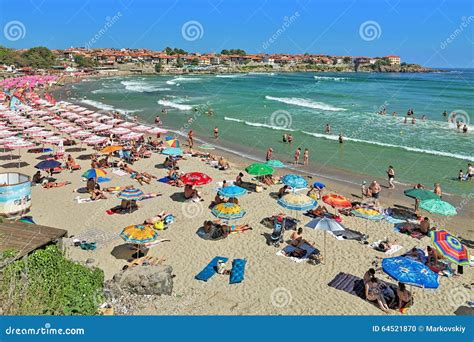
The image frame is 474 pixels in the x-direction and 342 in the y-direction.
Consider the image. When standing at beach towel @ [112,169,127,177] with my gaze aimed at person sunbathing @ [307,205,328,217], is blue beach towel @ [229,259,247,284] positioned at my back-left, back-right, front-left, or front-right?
front-right

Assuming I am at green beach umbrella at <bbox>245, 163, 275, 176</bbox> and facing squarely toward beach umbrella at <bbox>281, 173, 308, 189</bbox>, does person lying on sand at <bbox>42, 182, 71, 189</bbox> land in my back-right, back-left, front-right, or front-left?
back-right

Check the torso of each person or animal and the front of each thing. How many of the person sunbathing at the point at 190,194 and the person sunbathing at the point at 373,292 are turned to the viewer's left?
0

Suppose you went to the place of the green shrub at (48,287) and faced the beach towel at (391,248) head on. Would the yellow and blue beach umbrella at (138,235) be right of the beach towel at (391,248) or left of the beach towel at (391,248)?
left

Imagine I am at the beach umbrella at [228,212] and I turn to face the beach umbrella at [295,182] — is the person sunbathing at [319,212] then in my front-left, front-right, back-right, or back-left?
front-right

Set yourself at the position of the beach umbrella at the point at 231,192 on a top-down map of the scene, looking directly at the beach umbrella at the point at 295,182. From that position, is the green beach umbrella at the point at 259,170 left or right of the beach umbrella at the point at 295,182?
left
